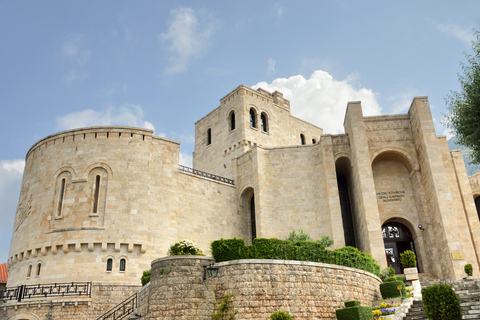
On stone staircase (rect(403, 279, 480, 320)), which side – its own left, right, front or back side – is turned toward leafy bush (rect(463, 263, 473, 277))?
back

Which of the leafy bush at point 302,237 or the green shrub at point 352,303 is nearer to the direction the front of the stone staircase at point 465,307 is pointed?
the green shrub

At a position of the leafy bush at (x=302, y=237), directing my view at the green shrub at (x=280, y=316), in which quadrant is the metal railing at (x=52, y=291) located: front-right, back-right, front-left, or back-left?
front-right

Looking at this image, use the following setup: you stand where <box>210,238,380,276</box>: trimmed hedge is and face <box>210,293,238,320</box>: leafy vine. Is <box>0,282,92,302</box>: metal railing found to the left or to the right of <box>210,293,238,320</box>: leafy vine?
right

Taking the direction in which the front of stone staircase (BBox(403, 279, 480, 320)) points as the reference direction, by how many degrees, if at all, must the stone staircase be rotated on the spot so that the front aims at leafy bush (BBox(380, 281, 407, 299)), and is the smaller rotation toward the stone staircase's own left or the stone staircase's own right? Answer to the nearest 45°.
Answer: approximately 135° to the stone staircase's own right

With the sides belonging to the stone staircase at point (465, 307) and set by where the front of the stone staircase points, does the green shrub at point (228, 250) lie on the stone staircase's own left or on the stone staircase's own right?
on the stone staircase's own right

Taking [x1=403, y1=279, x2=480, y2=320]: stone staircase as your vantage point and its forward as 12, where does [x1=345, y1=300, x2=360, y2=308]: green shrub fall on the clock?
The green shrub is roughly at 3 o'clock from the stone staircase.

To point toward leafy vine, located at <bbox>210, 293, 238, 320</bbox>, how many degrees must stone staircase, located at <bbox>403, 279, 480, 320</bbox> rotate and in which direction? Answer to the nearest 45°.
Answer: approximately 90° to its right

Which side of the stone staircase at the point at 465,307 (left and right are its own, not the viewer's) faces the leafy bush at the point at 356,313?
right

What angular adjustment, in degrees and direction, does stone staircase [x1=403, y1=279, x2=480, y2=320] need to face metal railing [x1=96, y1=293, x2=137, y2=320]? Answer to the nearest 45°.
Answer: approximately 90° to its right

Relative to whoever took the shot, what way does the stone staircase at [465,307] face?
facing the viewer
